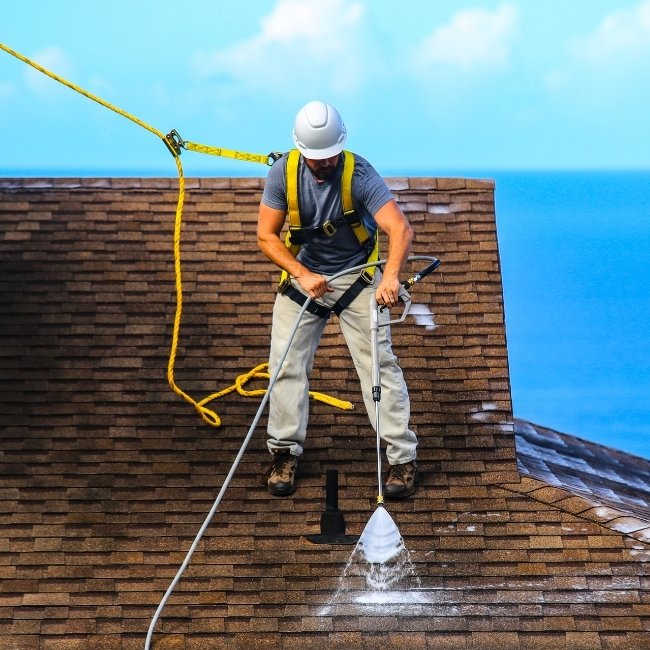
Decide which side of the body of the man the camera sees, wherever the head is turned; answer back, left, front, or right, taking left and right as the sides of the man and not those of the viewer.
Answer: front

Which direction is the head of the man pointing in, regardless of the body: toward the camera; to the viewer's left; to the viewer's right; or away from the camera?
toward the camera
